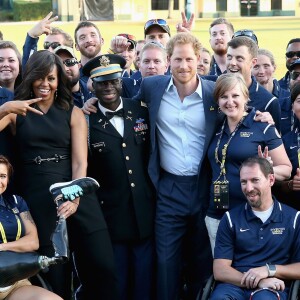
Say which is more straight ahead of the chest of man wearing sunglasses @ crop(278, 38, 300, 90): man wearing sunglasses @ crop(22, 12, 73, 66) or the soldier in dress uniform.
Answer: the soldier in dress uniform

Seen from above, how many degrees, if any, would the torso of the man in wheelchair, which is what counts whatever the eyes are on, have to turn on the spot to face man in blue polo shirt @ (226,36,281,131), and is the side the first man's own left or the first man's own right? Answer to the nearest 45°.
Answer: approximately 180°

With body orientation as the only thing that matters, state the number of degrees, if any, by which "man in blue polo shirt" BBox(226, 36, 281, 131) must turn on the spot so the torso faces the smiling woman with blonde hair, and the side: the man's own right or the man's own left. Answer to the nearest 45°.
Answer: approximately 45° to the man's own left

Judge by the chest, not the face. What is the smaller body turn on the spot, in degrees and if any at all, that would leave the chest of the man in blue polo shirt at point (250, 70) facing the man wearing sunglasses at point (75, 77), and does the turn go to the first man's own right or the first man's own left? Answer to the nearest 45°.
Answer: approximately 45° to the first man's own right

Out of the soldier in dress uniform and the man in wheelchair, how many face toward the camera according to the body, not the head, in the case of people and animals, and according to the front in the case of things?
2

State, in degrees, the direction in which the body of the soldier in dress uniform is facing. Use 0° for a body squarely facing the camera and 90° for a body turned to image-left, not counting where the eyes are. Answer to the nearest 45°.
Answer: approximately 0°

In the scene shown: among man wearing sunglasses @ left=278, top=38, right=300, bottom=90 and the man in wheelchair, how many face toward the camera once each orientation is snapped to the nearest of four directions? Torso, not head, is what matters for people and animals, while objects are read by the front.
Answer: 2
